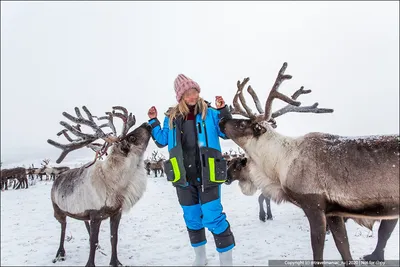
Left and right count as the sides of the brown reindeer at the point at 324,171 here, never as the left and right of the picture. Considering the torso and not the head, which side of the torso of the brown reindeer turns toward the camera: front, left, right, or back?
left

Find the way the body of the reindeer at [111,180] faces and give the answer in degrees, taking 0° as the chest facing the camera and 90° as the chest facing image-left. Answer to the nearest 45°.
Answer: approximately 315°

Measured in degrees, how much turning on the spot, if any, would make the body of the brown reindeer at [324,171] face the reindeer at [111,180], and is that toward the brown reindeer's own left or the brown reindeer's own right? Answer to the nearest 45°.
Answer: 0° — it already faces it

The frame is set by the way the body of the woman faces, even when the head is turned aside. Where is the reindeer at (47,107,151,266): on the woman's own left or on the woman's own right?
on the woman's own right

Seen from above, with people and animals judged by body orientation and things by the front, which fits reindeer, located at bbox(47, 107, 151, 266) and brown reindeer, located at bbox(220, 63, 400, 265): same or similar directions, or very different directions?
very different directions

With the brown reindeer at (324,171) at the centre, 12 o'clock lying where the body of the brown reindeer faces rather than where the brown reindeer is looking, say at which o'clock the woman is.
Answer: The woman is roughly at 12 o'clock from the brown reindeer.

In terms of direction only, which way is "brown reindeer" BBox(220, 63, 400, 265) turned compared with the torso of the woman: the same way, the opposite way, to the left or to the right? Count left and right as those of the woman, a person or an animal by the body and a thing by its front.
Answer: to the right

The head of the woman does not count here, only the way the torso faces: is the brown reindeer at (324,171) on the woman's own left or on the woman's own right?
on the woman's own left

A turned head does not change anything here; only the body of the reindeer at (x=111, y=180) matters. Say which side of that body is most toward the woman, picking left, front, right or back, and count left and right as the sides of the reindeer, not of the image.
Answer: front

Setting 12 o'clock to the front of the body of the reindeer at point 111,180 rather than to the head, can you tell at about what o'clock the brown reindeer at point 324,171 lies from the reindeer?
The brown reindeer is roughly at 12 o'clock from the reindeer.
